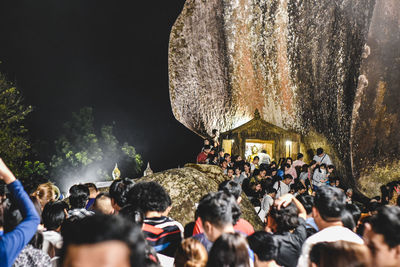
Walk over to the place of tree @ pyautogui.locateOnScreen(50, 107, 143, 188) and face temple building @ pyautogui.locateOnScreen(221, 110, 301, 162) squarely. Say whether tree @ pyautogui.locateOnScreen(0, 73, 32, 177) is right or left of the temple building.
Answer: right

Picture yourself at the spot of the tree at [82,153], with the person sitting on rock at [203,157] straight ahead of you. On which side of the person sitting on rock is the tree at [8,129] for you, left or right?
right

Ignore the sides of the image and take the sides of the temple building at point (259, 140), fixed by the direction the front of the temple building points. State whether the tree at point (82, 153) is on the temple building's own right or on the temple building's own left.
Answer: on the temple building's own right

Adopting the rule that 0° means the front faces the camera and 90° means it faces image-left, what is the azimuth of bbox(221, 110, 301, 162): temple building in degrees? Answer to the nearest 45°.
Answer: approximately 0°

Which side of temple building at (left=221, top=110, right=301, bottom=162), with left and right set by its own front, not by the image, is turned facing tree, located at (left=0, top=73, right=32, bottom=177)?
right
